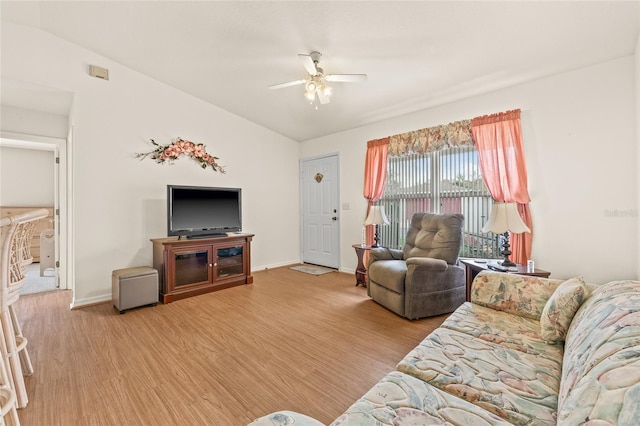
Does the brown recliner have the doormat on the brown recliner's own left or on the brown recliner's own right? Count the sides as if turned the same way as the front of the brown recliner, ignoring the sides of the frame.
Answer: on the brown recliner's own right

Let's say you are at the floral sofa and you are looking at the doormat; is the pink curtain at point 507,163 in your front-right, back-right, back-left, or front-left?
front-right

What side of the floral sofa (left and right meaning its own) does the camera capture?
left

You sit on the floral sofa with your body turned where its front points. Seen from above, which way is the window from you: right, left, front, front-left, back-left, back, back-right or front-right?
right

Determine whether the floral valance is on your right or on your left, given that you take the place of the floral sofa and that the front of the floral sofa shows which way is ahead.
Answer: on your right

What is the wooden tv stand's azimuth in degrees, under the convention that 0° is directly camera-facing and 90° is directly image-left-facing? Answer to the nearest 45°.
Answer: approximately 315°

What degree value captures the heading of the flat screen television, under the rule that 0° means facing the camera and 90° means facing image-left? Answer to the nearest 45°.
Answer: approximately 315°

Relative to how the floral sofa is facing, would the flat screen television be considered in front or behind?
in front

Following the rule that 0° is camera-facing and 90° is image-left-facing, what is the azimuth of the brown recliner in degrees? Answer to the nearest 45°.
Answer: approximately 45°

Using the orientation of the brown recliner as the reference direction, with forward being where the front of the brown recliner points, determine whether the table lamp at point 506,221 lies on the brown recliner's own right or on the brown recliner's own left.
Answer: on the brown recliner's own left

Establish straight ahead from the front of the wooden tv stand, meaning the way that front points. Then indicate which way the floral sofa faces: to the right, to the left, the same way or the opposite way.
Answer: the opposite way

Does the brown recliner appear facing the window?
no

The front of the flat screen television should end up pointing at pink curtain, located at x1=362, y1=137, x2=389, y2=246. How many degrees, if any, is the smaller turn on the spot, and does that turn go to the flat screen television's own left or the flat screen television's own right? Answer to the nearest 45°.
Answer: approximately 45° to the flat screen television's own left

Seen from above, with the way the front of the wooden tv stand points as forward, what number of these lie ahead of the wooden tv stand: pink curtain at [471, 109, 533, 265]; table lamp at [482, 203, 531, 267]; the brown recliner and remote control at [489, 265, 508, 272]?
4

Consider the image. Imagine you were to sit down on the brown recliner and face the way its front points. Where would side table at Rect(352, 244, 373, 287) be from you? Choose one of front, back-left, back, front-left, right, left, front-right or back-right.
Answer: right

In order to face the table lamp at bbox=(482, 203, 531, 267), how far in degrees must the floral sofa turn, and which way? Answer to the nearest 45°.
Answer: approximately 90° to its right
